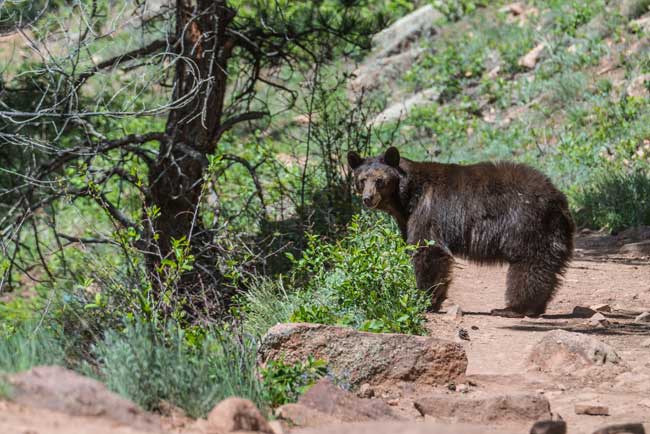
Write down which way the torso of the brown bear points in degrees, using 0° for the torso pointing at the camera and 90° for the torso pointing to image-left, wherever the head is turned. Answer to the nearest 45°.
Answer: approximately 90°

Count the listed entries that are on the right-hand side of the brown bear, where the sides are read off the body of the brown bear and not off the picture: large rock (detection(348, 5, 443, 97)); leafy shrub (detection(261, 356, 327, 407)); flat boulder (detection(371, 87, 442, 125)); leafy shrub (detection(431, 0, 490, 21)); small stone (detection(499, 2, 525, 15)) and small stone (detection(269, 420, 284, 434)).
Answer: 4

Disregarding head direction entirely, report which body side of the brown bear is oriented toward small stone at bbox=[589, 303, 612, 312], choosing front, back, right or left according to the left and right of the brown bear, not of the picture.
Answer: back

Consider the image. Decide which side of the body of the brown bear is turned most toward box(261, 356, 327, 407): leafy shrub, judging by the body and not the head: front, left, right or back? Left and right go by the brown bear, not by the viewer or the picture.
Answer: left

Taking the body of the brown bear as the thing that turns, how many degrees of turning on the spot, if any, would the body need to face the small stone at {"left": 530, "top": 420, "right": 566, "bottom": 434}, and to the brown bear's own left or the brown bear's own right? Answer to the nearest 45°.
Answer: approximately 90° to the brown bear's own left

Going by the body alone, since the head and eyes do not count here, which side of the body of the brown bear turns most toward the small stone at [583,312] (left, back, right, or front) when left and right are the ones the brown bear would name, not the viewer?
back

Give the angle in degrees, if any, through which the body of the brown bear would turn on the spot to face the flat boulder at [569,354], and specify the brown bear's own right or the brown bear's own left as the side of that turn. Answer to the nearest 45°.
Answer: approximately 90° to the brown bear's own left

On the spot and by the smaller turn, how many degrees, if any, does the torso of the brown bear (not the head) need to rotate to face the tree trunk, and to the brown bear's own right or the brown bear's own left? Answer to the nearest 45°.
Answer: approximately 45° to the brown bear's own right

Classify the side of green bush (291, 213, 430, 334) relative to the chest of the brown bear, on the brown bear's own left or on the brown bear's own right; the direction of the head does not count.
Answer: on the brown bear's own left

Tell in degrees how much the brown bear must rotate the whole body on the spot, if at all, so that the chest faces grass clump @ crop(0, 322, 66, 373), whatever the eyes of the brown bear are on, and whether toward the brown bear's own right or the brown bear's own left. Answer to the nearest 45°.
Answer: approximately 45° to the brown bear's own left

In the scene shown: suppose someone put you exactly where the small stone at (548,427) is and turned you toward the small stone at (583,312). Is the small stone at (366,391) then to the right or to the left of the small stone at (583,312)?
left

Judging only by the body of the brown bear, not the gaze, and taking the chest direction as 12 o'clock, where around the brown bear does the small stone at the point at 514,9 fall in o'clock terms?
The small stone is roughly at 3 o'clock from the brown bear.

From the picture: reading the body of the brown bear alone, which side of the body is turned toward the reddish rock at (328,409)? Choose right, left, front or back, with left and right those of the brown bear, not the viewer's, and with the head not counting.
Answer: left
